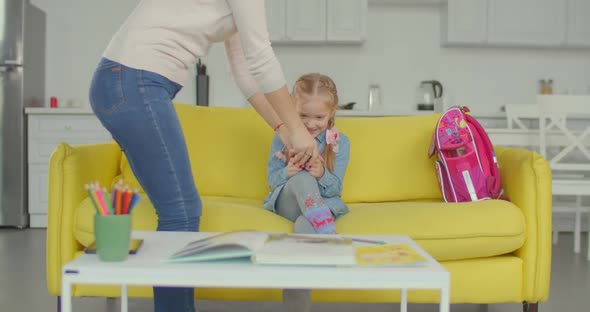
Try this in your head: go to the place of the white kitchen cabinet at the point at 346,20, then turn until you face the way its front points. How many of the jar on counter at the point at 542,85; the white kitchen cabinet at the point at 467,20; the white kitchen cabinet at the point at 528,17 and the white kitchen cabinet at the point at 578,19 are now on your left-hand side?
4

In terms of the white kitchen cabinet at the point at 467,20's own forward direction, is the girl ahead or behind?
ahead

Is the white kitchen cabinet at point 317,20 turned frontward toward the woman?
yes

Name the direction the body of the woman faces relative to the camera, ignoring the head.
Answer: to the viewer's right

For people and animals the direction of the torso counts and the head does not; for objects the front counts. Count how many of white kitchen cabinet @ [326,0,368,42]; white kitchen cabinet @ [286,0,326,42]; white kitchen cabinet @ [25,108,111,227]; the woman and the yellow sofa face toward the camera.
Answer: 4

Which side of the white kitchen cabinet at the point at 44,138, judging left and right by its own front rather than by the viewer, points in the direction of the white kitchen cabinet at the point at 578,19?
left

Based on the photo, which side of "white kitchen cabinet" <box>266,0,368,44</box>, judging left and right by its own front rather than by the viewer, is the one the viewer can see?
front

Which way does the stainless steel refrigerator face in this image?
toward the camera

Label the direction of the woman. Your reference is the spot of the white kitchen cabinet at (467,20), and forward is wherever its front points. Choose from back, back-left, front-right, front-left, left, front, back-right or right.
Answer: front

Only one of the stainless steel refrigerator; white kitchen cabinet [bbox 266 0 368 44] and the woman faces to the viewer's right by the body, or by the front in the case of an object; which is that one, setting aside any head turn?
the woman

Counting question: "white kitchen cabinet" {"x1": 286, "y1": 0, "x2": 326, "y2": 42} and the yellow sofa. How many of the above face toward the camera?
2

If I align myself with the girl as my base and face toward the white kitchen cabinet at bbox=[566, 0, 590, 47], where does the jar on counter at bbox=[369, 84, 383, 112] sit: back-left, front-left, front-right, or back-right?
front-left

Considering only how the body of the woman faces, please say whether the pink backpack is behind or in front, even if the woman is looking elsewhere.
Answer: in front

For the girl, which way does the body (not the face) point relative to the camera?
toward the camera

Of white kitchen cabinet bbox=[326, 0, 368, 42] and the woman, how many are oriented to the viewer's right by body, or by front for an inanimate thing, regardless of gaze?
1

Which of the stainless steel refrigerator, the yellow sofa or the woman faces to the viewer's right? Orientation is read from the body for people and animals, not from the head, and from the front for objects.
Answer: the woman

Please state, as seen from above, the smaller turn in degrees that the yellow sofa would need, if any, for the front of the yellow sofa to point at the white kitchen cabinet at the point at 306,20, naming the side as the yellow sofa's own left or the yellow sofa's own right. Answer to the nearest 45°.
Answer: approximately 180°
